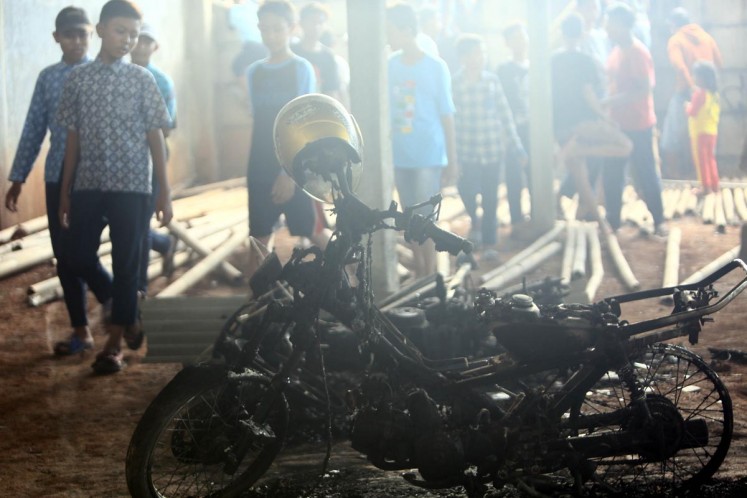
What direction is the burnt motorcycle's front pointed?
to the viewer's left

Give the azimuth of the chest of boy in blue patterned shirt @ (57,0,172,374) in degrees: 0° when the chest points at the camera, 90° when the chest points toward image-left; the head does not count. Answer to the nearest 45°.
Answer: approximately 0°

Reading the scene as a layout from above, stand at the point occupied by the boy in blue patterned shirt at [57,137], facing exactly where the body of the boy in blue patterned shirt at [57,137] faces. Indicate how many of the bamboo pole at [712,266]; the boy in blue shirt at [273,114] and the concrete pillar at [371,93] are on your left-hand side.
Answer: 3

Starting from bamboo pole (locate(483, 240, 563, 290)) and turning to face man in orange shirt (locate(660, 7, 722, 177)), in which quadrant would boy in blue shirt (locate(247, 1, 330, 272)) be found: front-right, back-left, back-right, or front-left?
back-left

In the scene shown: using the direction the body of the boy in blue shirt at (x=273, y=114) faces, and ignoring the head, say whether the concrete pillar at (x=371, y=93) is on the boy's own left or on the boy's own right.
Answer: on the boy's own left

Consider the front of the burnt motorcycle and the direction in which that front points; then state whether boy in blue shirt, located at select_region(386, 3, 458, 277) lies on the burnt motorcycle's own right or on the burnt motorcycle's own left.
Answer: on the burnt motorcycle's own right

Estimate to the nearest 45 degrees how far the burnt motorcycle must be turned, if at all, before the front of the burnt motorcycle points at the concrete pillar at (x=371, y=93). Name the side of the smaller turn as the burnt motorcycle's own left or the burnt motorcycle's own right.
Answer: approximately 90° to the burnt motorcycle's own right

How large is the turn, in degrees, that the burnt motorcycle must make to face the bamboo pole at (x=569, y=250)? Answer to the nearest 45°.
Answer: approximately 90° to its right

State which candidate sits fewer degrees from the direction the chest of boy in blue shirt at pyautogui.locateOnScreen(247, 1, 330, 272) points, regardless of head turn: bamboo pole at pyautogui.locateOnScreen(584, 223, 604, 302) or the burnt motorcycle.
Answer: the burnt motorcycle
